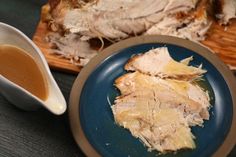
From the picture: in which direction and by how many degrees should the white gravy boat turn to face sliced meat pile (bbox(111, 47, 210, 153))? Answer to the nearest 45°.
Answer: approximately 45° to its left
